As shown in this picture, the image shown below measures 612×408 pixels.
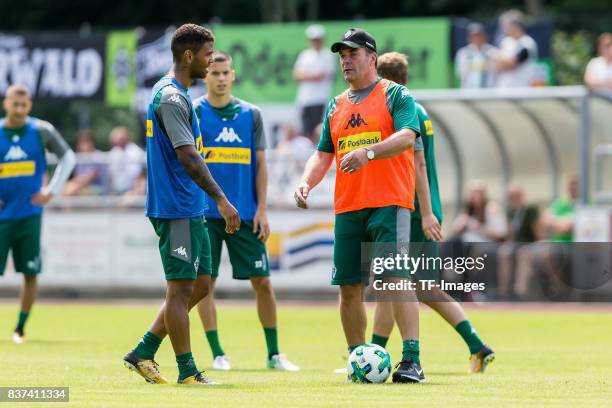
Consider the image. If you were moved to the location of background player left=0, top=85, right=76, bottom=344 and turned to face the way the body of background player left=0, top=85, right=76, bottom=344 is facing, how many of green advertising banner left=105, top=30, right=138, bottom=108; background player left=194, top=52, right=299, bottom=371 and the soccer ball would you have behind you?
1

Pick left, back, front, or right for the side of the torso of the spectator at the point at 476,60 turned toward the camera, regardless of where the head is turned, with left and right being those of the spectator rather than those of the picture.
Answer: front

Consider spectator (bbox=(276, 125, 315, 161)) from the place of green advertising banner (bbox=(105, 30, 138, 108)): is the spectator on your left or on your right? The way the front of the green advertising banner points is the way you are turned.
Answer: on your left

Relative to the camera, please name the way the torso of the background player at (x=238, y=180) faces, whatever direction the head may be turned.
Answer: toward the camera

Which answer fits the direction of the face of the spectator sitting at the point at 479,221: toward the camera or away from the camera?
toward the camera

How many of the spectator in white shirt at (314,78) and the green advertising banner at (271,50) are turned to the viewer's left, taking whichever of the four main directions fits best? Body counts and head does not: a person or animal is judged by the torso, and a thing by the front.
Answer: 0

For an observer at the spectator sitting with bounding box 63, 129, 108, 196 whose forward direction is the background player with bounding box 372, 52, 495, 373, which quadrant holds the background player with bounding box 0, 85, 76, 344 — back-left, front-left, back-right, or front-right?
front-right

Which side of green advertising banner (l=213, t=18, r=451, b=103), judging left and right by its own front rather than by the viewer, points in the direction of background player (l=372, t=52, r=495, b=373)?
front

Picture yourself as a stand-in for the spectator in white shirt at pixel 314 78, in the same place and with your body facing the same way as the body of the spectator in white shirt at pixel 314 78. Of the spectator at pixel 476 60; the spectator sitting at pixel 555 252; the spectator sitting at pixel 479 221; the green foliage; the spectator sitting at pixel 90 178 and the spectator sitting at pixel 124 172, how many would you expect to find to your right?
2

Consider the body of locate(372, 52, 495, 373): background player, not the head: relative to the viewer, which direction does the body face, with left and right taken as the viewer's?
facing to the left of the viewer
